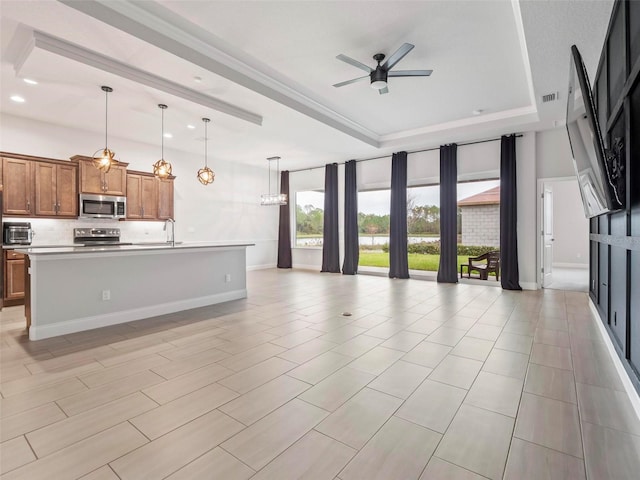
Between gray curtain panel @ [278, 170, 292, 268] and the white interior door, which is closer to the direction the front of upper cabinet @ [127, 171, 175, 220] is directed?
the white interior door

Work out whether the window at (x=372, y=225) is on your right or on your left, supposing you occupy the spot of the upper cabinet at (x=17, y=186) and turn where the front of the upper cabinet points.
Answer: on your left

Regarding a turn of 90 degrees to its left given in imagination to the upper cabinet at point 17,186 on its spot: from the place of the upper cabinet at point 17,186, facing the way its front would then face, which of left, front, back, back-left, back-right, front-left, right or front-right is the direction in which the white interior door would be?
front-right

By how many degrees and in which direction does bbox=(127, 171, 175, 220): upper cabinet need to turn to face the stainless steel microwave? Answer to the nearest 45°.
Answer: approximately 90° to its right

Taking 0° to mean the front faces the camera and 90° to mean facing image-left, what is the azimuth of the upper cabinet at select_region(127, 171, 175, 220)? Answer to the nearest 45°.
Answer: approximately 315°

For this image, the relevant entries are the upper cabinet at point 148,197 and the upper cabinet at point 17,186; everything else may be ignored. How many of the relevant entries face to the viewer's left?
0

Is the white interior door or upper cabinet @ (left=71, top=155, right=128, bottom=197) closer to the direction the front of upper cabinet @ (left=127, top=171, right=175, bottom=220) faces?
the white interior door

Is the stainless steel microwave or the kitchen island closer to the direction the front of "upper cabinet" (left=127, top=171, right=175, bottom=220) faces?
the kitchen island

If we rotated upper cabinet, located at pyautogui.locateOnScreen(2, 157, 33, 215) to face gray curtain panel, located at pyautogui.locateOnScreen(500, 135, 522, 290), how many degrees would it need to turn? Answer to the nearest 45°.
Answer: approximately 45° to its left

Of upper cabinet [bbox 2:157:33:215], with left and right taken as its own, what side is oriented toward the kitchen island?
front

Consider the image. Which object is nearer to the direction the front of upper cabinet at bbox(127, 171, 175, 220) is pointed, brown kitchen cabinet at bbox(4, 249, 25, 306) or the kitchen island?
the kitchen island

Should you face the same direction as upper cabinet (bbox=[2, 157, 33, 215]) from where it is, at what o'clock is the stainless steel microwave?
The stainless steel microwave is roughly at 9 o'clock from the upper cabinet.

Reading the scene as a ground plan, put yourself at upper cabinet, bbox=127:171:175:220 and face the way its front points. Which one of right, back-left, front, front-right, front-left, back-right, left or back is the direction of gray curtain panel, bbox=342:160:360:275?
front-left
